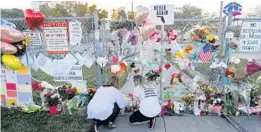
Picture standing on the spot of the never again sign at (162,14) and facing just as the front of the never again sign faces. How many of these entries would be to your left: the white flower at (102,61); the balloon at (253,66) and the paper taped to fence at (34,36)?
1

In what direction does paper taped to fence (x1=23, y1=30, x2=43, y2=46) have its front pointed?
toward the camera

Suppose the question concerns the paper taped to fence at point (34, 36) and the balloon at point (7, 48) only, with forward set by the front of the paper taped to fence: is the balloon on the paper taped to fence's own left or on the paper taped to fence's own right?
on the paper taped to fence's own right

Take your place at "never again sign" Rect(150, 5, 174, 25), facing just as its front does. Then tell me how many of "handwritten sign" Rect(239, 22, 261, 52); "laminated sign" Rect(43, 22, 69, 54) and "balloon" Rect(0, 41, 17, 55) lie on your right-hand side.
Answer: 2

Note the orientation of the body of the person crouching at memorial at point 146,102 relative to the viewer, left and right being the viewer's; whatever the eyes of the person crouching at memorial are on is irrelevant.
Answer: facing away from the viewer and to the left of the viewer

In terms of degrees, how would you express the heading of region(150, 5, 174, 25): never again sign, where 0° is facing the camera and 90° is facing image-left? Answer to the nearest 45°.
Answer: approximately 0°

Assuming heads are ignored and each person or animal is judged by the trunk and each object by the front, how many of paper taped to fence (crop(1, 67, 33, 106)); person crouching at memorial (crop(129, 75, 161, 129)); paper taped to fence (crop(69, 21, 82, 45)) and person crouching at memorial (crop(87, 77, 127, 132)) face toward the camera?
2

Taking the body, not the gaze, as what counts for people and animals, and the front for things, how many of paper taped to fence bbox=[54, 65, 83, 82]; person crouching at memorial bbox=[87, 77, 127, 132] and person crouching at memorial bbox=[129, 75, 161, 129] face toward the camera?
1

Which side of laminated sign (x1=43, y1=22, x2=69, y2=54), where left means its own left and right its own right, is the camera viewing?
front
